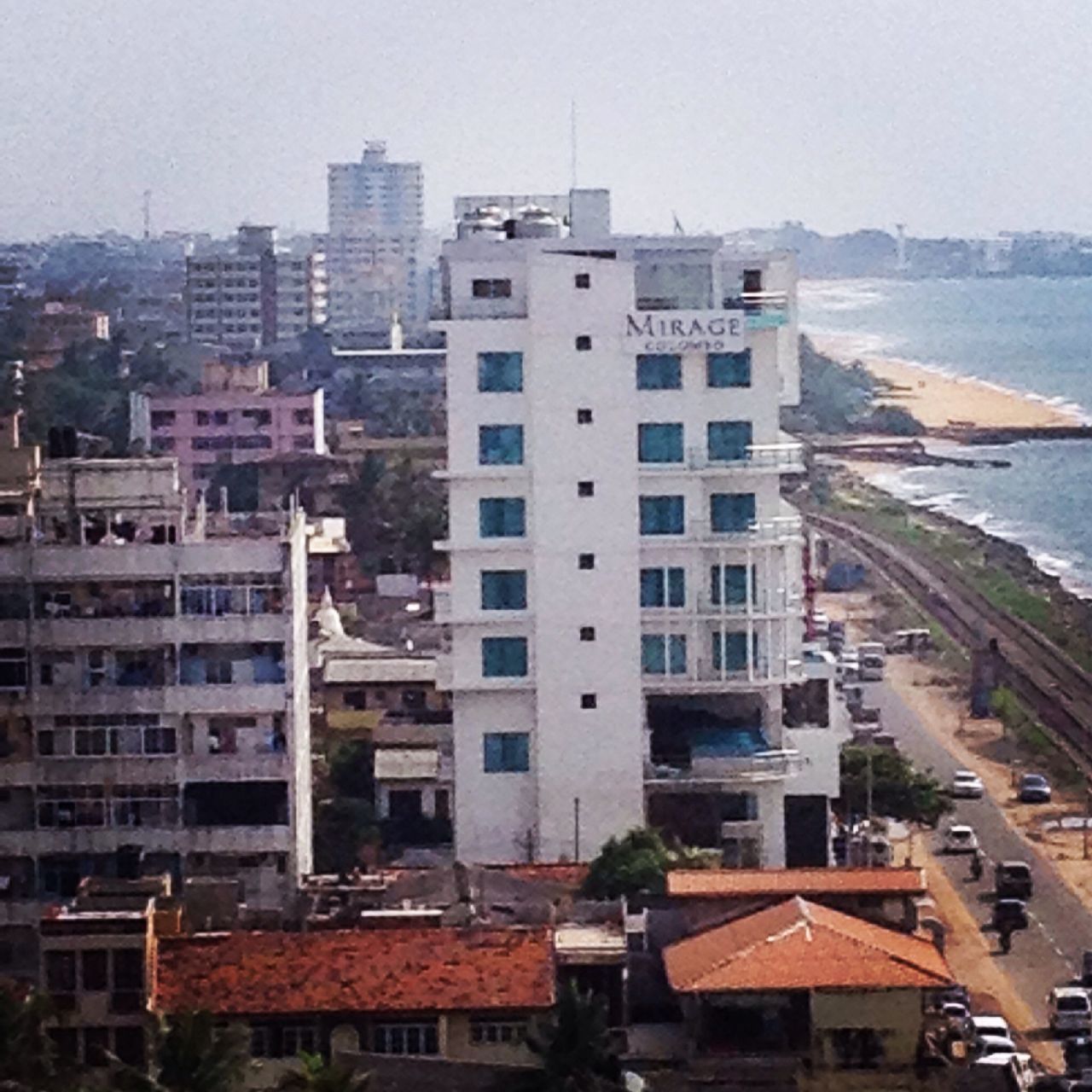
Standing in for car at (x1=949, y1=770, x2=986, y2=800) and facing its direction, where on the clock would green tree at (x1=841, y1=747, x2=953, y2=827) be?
The green tree is roughly at 2 o'clock from the car.

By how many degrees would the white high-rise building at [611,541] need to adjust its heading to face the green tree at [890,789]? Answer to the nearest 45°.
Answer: approximately 45° to its left

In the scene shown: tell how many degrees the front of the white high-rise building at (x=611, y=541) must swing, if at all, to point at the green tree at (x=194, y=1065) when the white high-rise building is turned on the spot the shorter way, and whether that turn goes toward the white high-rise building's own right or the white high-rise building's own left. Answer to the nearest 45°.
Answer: approximately 90° to the white high-rise building's own right

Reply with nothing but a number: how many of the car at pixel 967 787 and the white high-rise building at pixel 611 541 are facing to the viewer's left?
0

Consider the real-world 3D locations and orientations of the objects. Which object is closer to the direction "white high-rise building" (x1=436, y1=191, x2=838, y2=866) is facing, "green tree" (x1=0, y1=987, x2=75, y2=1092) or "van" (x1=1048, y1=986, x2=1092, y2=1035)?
the van

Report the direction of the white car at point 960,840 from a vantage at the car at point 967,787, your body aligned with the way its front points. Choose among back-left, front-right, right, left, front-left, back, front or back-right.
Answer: front-right

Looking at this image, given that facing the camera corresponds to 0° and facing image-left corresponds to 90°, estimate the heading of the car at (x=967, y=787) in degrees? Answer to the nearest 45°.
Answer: approximately 315°

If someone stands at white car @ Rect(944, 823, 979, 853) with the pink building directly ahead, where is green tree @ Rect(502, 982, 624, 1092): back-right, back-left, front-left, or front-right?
back-left

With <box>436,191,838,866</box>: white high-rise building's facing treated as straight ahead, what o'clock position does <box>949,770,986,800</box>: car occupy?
The car is roughly at 10 o'clock from the white high-rise building.
